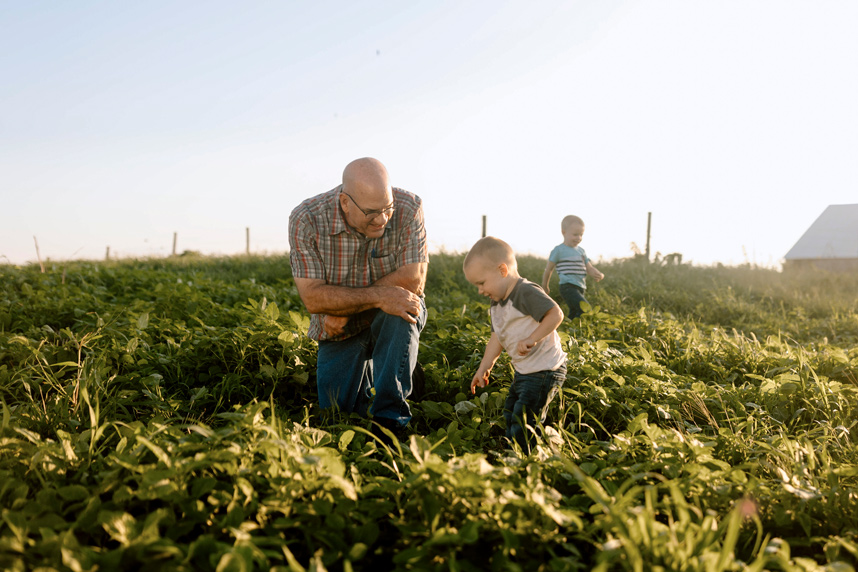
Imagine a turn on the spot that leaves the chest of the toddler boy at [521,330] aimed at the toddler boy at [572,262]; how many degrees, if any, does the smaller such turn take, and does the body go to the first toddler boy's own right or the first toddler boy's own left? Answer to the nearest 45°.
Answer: approximately 135° to the first toddler boy's own right

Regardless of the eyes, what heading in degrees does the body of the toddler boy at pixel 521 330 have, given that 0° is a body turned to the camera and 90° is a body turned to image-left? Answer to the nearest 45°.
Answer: approximately 45°
